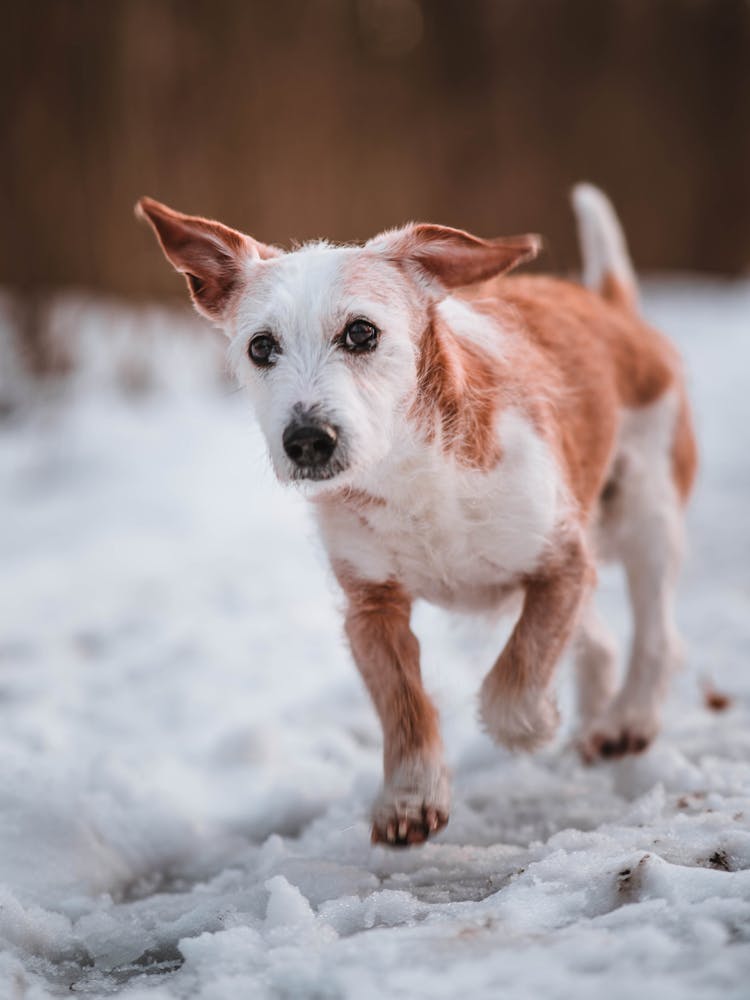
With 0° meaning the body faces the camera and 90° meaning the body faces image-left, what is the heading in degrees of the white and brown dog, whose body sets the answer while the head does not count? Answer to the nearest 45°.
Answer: approximately 45°
